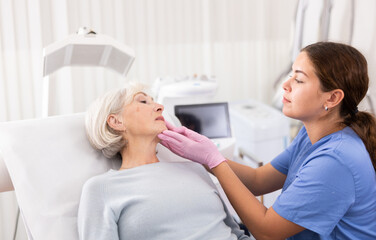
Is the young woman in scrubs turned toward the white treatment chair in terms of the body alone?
yes

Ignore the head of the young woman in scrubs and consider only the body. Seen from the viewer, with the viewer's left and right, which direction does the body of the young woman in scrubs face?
facing to the left of the viewer

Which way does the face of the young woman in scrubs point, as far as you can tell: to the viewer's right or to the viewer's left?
to the viewer's left

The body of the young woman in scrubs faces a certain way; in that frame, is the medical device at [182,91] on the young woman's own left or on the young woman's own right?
on the young woman's own right

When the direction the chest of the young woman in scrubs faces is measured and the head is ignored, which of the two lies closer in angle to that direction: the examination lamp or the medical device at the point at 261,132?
the examination lamp

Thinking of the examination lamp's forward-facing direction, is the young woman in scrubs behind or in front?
in front

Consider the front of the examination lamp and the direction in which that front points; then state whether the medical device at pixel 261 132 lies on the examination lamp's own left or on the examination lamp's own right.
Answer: on the examination lamp's own left

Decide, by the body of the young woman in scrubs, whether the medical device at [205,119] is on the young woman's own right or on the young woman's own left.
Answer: on the young woman's own right
